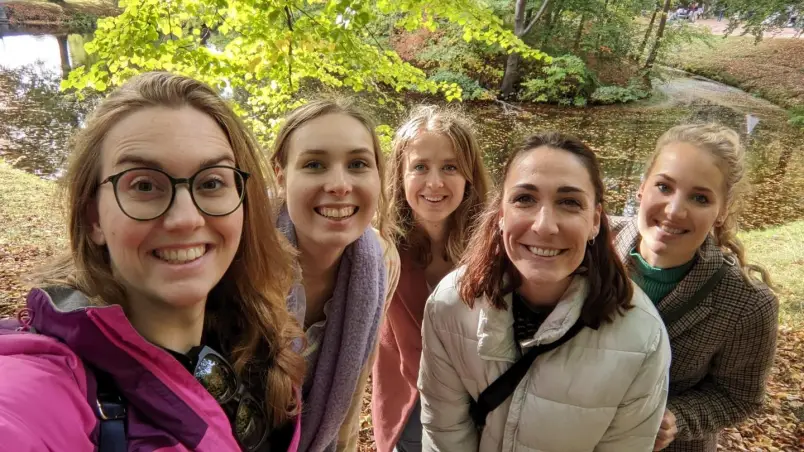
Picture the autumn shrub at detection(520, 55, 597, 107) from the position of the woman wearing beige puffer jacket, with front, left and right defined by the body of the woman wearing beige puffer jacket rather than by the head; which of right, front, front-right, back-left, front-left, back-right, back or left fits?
back

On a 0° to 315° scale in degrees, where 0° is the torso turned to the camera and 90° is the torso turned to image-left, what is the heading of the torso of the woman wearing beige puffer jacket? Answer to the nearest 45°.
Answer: approximately 0°

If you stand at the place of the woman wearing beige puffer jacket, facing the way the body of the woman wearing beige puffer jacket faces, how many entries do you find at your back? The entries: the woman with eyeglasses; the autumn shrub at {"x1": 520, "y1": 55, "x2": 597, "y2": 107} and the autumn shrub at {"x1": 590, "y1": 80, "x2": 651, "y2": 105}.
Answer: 2

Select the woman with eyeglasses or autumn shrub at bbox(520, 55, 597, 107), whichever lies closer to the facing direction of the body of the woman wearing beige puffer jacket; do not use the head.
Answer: the woman with eyeglasses

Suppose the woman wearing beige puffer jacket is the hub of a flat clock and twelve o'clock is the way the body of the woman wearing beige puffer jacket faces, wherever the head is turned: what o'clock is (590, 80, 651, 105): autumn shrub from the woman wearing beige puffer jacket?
The autumn shrub is roughly at 6 o'clock from the woman wearing beige puffer jacket.

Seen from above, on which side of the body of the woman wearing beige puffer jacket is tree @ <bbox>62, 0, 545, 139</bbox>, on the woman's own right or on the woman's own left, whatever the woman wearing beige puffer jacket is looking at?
on the woman's own right

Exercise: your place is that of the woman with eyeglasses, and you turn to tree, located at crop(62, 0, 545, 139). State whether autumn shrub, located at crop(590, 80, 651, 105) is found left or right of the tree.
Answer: right

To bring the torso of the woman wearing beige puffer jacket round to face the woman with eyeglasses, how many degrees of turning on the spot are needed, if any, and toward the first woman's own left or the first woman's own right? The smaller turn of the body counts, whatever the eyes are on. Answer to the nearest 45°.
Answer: approximately 45° to the first woman's own right

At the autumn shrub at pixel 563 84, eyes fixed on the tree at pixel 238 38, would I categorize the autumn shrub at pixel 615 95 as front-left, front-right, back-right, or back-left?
back-left
